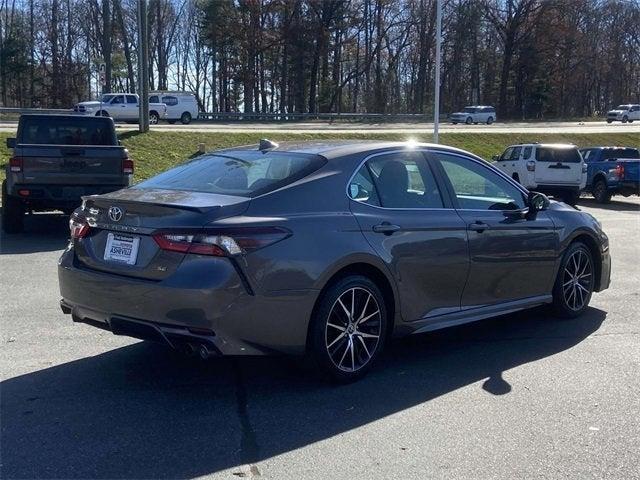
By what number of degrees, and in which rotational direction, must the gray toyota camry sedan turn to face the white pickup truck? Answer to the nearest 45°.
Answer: approximately 45° to its left

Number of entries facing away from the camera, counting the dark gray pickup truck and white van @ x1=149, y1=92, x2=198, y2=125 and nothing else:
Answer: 1

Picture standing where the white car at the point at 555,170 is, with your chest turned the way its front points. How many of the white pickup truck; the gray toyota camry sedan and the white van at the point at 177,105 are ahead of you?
2

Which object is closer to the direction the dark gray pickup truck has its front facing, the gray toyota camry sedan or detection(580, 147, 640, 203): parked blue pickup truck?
the parked blue pickup truck

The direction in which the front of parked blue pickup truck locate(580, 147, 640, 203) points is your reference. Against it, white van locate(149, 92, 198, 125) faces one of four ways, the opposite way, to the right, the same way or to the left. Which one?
to the left

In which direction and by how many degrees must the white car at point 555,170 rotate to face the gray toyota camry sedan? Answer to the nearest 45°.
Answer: approximately 135° to its left

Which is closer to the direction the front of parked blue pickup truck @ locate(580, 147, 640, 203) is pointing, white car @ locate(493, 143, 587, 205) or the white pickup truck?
the white pickup truck

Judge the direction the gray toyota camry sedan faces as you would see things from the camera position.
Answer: facing away from the viewer and to the right of the viewer

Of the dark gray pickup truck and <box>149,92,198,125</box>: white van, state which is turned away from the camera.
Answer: the dark gray pickup truck

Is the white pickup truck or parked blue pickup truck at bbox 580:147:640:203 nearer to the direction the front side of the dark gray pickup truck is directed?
the white pickup truck

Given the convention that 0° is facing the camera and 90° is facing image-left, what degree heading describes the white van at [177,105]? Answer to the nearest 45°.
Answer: approximately 90°

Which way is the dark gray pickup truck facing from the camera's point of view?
away from the camera

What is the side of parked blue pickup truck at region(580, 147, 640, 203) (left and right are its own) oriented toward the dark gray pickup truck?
left

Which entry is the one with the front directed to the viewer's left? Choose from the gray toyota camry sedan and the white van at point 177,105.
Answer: the white van
